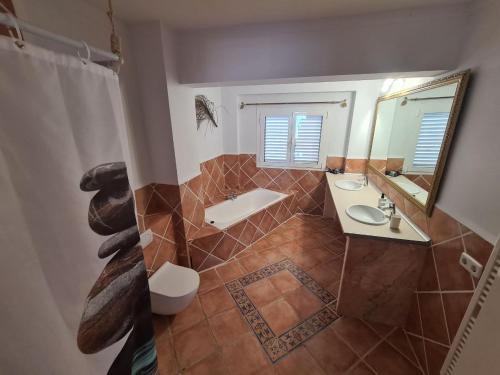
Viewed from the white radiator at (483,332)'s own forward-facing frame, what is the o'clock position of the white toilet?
The white toilet is roughly at 1 o'clock from the white radiator.

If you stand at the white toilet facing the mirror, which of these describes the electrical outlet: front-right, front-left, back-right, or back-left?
front-right

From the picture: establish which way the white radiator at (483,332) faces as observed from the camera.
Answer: facing to the left of the viewer

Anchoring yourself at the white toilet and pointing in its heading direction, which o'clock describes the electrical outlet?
The electrical outlet is roughly at 12 o'clock from the white toilet.

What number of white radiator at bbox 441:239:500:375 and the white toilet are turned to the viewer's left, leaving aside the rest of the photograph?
1

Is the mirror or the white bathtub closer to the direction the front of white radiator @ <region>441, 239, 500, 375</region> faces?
the white bathtub

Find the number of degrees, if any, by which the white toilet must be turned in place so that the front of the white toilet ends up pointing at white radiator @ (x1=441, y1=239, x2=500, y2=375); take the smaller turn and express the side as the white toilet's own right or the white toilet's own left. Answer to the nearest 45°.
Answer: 0° — it already faces it

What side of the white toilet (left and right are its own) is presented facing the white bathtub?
left

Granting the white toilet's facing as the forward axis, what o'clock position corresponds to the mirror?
The mirror is roughly at 11 o'clock from the white toilet.

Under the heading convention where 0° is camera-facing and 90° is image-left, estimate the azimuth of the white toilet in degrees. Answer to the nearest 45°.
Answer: approximately 315°

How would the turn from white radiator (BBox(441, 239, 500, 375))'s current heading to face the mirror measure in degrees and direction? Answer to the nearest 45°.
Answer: approximately 45° to its right
